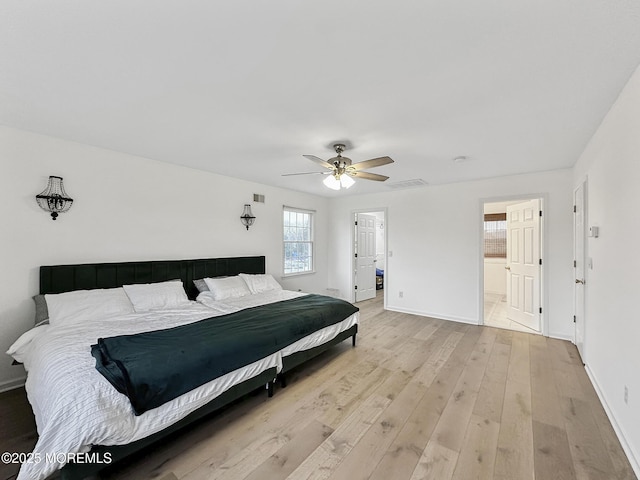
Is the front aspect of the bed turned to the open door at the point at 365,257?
no

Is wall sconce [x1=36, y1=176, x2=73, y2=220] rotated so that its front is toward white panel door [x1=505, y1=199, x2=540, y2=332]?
no

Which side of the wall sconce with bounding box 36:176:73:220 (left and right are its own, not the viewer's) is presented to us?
front

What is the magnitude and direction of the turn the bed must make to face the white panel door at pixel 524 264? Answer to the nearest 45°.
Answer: approximately 45° to its left

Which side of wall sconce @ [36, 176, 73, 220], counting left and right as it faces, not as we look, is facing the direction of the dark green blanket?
front

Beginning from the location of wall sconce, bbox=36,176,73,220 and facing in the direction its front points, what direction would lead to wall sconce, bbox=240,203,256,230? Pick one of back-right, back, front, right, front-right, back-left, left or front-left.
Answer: left

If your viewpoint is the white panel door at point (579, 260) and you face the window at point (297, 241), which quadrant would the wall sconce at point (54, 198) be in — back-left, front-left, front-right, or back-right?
front-left

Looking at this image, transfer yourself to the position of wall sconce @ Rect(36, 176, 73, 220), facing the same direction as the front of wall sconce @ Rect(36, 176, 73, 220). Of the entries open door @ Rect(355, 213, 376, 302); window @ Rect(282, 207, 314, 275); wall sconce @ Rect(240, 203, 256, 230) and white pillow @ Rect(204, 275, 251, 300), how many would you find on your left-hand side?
4

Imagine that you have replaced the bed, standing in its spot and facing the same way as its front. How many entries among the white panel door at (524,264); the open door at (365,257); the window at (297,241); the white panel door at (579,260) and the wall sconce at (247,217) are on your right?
0

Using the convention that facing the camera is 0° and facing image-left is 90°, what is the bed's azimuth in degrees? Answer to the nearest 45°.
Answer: approximately 315°

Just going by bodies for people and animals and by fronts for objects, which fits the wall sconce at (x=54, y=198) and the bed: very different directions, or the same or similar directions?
same or similar directions

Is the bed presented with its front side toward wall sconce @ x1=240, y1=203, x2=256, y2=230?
no

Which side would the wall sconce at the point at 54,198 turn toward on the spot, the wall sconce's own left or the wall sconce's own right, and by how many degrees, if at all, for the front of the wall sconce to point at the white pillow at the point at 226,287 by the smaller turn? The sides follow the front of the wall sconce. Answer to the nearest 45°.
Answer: approximately 90° to the wall sconce's own left

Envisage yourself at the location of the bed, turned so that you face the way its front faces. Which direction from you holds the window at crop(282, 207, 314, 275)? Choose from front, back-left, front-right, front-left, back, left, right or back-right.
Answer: left

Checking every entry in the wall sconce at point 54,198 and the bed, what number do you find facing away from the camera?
0

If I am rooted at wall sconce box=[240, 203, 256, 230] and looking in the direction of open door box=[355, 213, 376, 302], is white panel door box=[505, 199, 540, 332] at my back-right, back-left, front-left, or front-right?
front-right

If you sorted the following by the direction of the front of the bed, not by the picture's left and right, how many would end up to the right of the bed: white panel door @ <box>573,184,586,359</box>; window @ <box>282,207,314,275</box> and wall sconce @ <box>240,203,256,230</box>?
0
